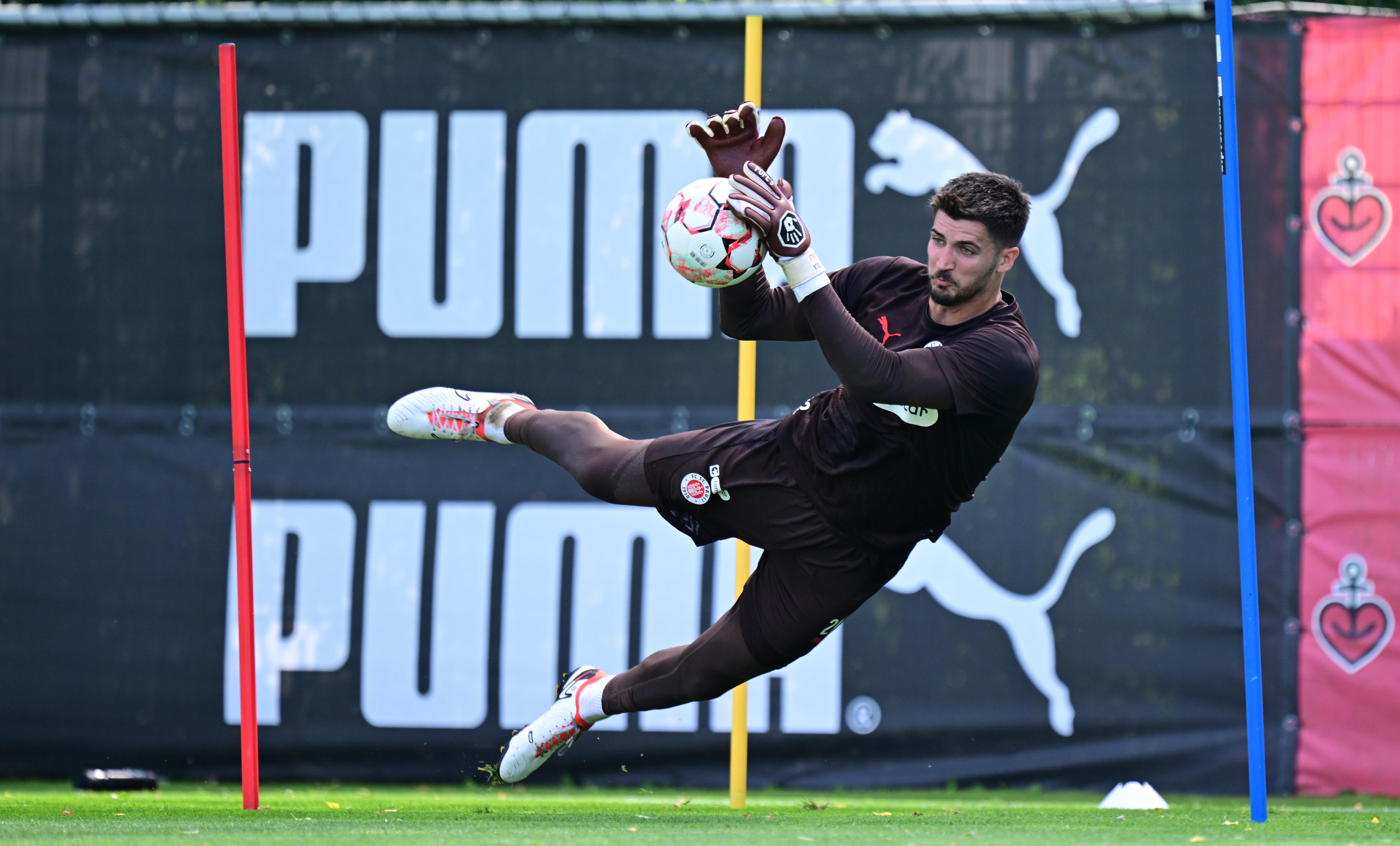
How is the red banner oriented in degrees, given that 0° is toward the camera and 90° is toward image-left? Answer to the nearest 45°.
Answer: approximately 0°

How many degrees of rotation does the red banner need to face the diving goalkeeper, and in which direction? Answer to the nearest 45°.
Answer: approximately 45° to its right

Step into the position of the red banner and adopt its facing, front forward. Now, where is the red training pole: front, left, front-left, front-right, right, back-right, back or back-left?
front-right
